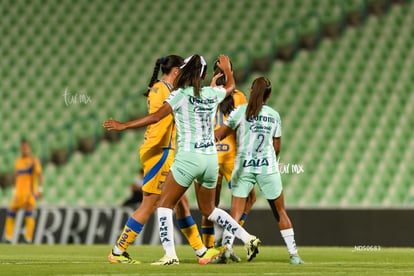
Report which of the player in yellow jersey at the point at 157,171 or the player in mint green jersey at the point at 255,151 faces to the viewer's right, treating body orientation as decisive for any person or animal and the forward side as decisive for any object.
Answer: the player in yellow jersey

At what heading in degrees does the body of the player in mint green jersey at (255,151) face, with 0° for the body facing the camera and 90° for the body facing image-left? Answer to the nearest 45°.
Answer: approximately 180°

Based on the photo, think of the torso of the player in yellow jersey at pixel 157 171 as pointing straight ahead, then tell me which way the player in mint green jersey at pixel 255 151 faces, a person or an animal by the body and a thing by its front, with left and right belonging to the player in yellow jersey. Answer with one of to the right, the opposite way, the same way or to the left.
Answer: to the left

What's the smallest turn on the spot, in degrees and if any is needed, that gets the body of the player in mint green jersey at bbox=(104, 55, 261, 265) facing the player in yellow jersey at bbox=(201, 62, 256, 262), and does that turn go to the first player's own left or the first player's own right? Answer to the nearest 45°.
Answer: approximately 45° to the first player's own right

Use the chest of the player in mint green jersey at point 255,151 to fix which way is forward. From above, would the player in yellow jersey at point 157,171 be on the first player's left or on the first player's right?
on the first player's left

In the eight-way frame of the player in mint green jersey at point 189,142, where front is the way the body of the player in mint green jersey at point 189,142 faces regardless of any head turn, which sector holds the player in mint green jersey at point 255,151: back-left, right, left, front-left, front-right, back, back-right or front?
right

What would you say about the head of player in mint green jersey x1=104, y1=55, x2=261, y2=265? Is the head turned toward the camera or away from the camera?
away from the camera

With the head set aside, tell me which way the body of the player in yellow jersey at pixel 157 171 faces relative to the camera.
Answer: to the viewer's right

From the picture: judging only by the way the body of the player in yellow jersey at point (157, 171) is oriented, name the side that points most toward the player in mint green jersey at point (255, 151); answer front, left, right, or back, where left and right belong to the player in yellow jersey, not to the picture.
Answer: front

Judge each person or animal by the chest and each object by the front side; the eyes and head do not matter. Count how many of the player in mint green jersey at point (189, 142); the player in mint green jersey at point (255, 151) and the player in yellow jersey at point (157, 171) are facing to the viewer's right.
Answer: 1

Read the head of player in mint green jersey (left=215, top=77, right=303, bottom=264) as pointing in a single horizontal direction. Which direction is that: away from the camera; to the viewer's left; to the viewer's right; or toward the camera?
away from the camera

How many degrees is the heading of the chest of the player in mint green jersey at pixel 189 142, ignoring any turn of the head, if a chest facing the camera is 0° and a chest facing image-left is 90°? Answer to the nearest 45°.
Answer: approximately 135°

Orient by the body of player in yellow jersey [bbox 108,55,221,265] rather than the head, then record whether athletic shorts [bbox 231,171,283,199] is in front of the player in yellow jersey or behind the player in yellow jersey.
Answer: in front
